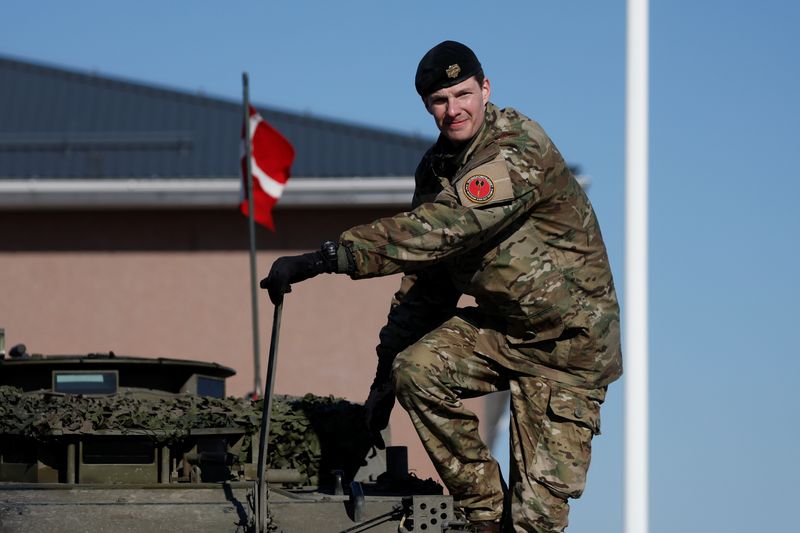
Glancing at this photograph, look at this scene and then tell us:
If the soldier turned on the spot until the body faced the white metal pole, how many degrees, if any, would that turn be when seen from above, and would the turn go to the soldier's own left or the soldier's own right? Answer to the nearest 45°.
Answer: approximately 90° to the soldier's own right

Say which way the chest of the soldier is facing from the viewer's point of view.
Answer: to the viewer's left

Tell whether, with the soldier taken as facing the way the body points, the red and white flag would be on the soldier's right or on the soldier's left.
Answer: on the soldier's right
